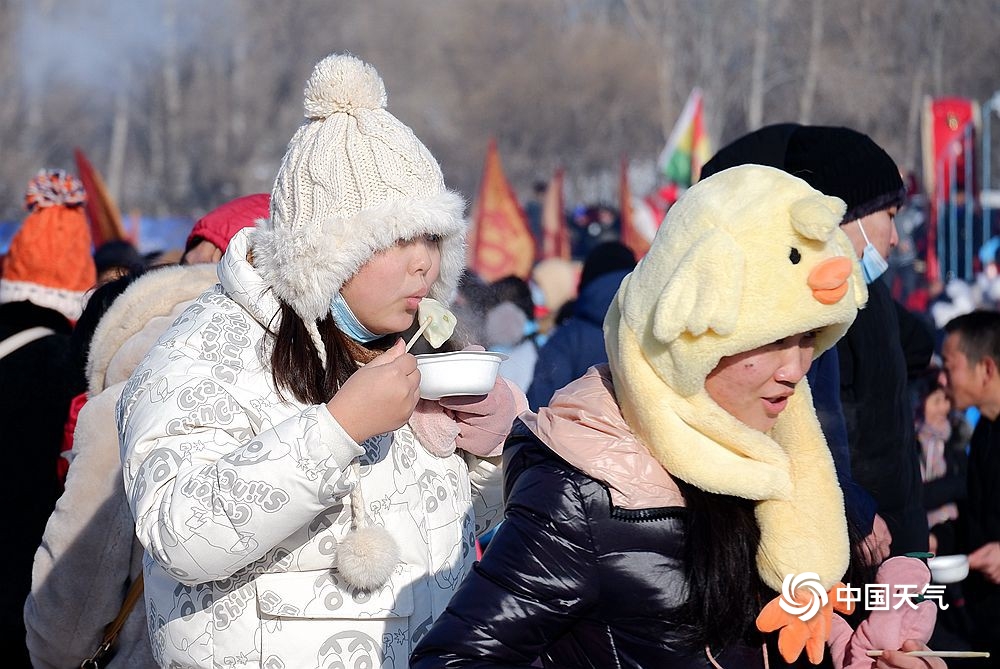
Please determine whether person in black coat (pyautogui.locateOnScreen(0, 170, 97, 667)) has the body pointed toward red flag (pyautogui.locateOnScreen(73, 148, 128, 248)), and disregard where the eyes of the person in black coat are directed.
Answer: yes

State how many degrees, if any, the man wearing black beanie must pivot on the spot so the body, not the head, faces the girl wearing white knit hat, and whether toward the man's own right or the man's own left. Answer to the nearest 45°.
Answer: approximately 135° to the man's own right

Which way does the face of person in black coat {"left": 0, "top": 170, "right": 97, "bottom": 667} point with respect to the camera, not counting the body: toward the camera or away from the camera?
away from the camera

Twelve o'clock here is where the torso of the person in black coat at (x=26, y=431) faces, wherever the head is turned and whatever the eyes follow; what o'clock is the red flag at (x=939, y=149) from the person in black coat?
The red flag is roughly at 2 o'clock from the person in black coat.

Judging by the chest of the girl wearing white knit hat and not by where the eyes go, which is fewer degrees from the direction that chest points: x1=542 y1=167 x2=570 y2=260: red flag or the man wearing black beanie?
the man wearing black beanie

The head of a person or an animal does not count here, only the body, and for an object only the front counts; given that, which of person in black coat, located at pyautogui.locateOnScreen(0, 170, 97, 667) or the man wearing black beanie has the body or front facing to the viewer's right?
the man wearing black beanie

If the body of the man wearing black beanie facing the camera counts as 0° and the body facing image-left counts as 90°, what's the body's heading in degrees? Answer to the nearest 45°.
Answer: approximately 270°

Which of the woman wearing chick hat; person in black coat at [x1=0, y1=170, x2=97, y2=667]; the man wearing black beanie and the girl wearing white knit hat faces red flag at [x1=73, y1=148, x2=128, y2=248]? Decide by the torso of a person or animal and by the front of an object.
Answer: the person in black coat

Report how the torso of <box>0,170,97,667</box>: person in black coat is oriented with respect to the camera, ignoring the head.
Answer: away from the camera

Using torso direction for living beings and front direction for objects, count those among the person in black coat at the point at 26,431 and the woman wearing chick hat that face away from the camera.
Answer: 1

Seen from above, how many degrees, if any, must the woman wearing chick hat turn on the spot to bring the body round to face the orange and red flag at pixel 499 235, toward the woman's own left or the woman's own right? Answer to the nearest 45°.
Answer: approximately 135° to the woman's own left

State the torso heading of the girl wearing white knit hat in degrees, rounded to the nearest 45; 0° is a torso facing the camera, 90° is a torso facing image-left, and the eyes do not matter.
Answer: approximately 315°

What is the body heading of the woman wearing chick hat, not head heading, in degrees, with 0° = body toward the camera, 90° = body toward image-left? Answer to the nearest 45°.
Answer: approximately 315°

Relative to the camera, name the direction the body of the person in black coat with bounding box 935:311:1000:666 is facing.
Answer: to the viewer's left
